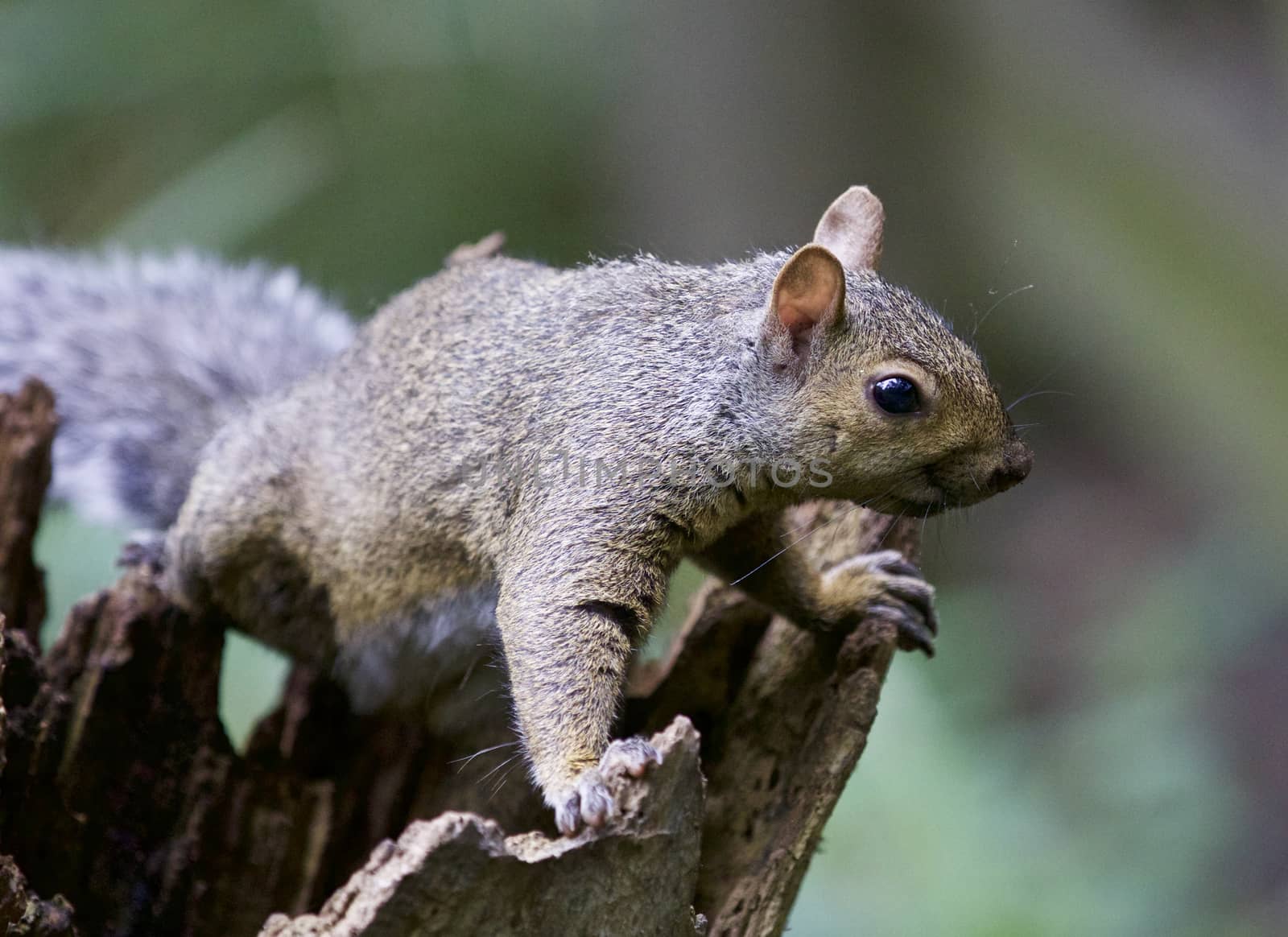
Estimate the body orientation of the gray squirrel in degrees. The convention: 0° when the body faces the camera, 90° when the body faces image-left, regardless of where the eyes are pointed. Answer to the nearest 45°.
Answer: approximately 270°
